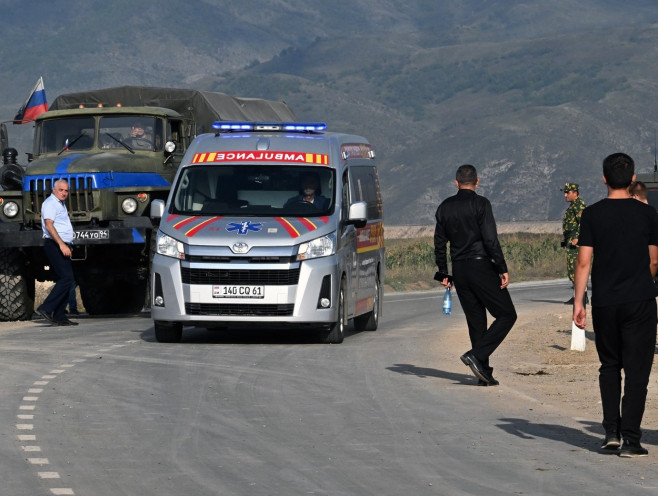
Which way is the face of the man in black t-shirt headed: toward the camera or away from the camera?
away from the camera

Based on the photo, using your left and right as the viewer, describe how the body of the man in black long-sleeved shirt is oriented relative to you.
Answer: facing away from the viewer and to the right of the viewer

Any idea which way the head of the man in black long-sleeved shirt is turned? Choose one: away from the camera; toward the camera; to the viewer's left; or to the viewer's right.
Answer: away from the camera

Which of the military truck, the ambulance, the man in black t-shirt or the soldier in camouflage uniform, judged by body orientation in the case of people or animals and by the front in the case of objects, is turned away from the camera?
the man in black t-shirt

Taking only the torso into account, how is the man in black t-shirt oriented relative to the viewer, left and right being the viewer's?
facing away from the viewer

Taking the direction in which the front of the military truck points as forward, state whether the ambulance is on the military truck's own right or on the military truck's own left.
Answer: on the military truck's own left

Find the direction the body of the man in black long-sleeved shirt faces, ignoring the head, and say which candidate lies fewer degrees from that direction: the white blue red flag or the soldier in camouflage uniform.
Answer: the soldier in camouflage uniform
